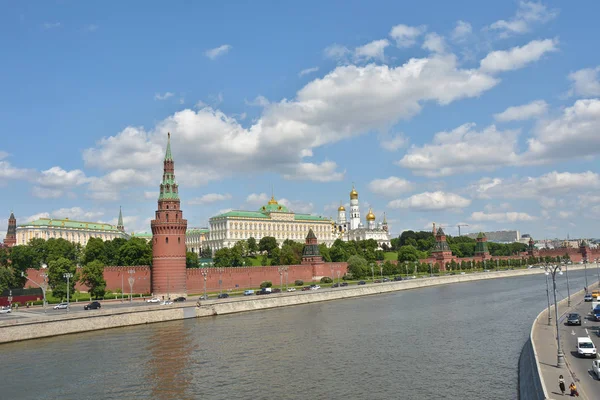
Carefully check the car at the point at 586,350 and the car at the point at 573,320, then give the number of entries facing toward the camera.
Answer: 2

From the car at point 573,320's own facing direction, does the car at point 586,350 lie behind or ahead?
ahead

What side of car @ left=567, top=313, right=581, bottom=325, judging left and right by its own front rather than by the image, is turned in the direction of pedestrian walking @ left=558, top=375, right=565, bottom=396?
front

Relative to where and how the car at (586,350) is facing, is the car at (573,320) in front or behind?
behind

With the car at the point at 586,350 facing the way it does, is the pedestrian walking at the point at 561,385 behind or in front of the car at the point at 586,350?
in front

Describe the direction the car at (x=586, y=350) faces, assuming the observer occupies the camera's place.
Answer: facing the viewer

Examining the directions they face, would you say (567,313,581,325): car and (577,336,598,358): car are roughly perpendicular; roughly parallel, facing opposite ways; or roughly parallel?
roughly parallel

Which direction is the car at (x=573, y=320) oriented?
toward the camera
